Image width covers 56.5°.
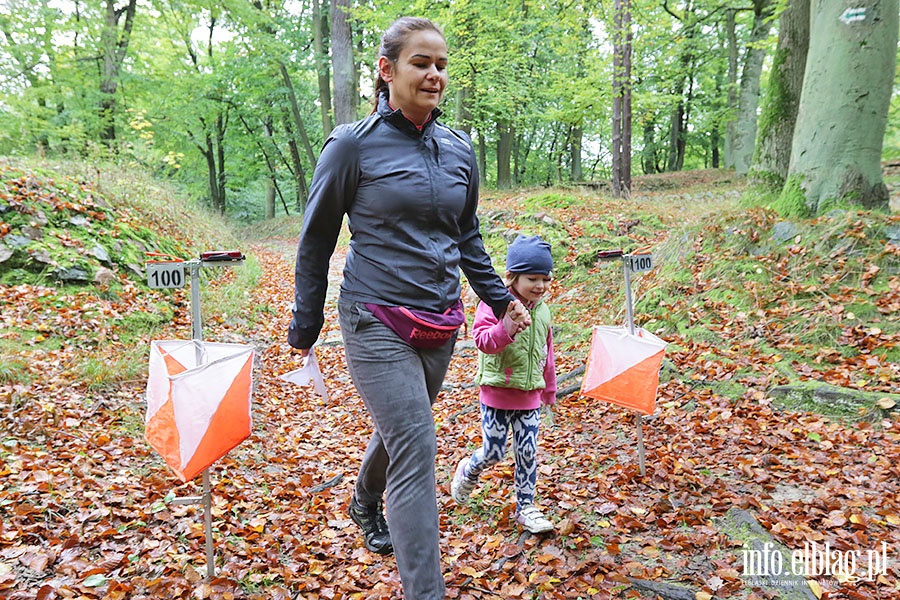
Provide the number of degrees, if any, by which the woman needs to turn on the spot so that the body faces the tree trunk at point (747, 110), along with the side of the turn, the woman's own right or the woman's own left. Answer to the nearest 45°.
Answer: approximately 90° to the woman's own left

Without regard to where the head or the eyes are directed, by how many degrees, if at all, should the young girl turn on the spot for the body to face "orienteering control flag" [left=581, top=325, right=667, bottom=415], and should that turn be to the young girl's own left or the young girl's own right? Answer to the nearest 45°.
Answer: approximately 90° to the young girl's own left

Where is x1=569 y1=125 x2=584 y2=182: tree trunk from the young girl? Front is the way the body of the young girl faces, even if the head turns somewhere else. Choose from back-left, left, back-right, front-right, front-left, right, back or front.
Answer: back-left

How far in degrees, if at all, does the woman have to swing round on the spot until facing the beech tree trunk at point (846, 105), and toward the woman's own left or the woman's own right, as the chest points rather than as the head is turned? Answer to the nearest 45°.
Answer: approximately 90° to the woman's own left

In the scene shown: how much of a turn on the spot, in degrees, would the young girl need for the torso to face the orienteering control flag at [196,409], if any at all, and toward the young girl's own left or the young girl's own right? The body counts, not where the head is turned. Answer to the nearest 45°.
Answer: approximately 90° to the young girl's own right

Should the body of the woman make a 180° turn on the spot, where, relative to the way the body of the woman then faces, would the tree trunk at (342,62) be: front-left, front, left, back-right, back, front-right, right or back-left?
front-right

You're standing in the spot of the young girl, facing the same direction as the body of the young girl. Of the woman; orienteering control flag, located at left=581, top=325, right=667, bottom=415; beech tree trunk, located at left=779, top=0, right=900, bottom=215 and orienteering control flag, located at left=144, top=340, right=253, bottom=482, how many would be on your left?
2

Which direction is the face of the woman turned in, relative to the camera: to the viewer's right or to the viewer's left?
to the viewer's right

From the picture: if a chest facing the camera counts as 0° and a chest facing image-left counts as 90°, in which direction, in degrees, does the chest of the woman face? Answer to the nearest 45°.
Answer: approximately 315°

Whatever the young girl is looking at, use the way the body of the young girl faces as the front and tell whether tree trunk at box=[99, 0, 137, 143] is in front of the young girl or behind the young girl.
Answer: behind
